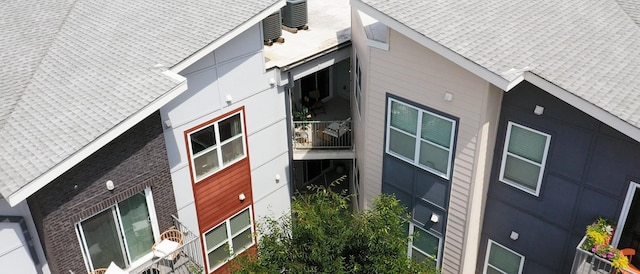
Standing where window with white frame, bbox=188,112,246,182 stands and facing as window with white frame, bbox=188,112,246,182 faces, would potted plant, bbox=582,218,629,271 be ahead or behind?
ahead

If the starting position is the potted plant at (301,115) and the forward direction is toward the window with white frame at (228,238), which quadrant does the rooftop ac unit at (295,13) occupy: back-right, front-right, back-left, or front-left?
back-right

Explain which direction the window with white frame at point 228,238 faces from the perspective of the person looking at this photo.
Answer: facing the viewer and to the right of the viewer

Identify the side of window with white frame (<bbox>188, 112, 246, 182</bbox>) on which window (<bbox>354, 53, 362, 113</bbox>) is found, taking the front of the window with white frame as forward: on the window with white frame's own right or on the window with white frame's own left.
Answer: on the window with white frame's own left

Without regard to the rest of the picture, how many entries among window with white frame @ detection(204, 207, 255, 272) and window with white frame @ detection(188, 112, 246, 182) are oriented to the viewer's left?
0

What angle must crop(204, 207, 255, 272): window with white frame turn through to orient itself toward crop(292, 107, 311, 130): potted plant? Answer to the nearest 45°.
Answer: approximately 90° to its left
